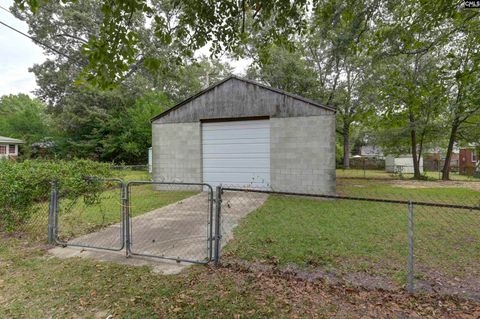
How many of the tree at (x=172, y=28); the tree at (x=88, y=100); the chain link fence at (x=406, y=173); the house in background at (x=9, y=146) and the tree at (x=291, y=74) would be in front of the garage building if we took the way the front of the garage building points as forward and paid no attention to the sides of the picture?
1

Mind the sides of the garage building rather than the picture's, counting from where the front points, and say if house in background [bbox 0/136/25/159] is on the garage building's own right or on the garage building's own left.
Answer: on the garage building's own right

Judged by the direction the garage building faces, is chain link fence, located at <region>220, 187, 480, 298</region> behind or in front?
in front

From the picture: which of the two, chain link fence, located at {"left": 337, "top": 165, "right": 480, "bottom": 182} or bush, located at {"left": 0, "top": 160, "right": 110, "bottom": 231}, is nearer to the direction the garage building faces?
the bush

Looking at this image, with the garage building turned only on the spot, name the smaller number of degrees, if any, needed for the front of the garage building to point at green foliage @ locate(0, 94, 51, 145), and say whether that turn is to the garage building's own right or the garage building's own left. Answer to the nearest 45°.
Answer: approximately 135° to the garage building's own right

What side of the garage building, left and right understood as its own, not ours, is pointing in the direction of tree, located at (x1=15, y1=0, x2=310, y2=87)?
front

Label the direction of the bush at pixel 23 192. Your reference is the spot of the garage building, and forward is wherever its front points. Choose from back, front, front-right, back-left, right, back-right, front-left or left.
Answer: front-right

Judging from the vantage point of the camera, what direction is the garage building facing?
facing the viewer
